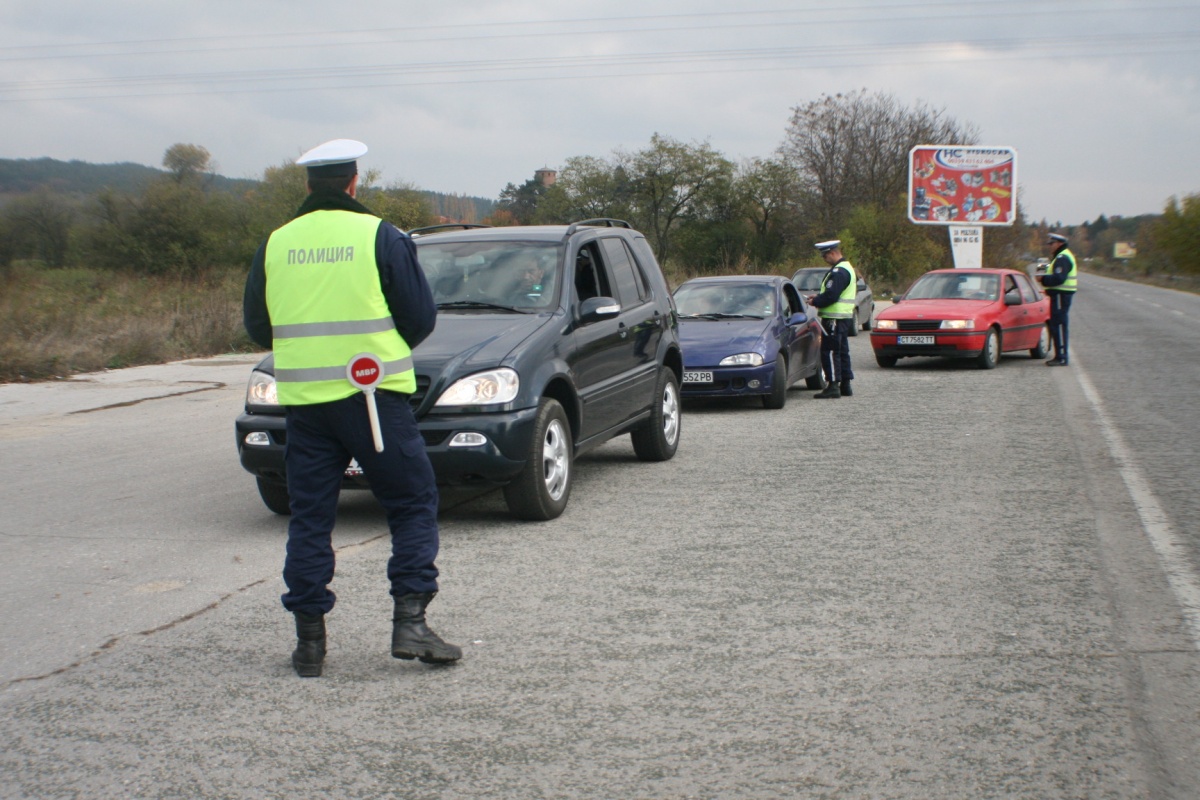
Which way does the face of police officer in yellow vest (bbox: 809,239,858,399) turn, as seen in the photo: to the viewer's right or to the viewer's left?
to the viewer's left

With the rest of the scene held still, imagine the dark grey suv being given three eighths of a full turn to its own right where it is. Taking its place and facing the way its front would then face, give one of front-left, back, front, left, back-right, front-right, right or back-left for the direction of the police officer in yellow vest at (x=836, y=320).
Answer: front-right

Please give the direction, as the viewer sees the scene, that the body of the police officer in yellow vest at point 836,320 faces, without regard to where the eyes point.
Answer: to the viewer's left

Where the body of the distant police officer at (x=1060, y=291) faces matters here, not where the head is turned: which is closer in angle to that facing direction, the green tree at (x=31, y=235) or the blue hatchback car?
the green tree

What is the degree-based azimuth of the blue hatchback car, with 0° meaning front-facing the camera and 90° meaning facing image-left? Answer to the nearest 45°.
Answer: approximately 45°

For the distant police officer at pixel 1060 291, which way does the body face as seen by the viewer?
to the viewer's left

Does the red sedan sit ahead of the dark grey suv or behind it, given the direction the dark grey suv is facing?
behind
